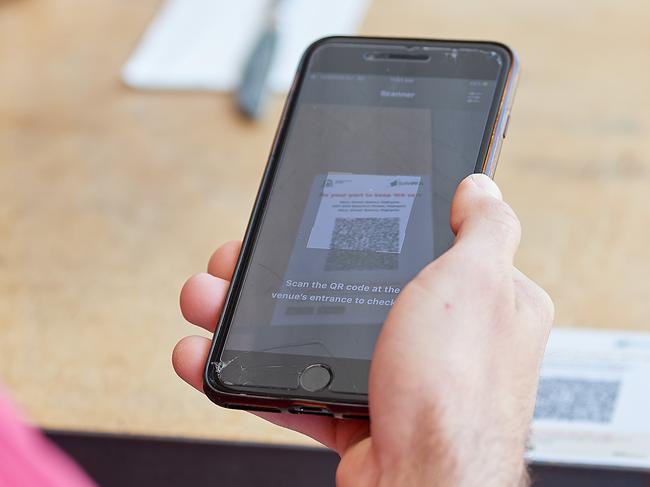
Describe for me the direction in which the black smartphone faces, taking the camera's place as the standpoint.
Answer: facing the viewer

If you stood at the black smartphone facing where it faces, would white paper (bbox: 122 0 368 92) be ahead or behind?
behind

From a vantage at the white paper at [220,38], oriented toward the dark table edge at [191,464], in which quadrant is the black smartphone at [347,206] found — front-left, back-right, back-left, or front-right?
front-left
